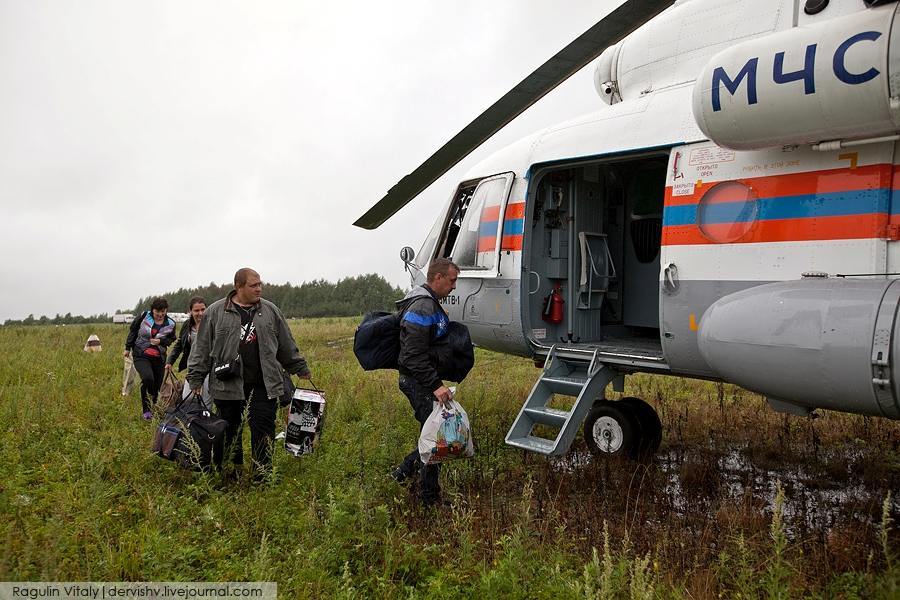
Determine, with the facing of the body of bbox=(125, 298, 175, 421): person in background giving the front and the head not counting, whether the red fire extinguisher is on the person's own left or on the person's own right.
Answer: on the person's own left

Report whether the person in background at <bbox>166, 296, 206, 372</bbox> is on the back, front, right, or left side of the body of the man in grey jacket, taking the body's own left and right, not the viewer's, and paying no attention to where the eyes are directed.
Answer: back

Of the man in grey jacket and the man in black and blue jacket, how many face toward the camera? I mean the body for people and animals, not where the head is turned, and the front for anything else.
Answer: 1

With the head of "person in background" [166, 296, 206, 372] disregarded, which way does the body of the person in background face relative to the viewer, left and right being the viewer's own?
facing the viewer and to the right of the viewer

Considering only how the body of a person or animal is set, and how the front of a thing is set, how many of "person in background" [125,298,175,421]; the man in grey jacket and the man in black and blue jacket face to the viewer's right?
1

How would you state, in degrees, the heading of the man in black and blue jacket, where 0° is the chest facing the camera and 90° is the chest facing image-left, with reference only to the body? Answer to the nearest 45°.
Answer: approximately 270°

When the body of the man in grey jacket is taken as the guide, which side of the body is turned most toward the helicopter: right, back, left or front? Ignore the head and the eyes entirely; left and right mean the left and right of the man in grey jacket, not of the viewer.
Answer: left

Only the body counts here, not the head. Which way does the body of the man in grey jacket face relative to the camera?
toward the camera

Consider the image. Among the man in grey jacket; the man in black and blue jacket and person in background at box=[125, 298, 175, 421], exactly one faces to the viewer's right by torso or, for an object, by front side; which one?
the man in black and blue jacket

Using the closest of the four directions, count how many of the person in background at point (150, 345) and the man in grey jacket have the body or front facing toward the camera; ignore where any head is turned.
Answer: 2

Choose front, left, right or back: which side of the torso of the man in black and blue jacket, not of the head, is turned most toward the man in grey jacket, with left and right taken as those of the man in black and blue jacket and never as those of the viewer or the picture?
back

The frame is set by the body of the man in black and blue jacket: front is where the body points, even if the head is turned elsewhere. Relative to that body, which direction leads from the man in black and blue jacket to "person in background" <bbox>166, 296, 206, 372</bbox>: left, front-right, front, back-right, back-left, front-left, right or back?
back-left

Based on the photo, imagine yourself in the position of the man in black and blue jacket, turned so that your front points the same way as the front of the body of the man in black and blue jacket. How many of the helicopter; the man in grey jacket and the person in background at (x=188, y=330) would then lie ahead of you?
1
